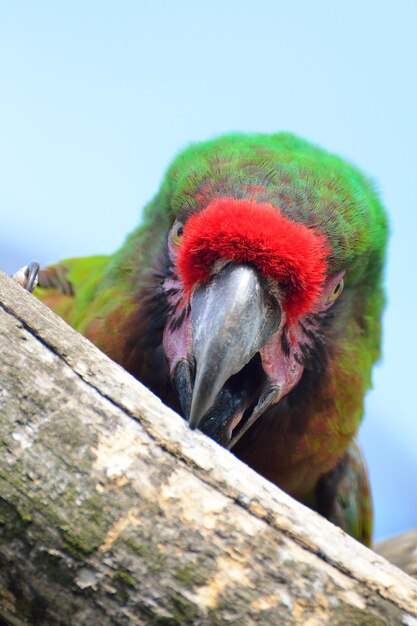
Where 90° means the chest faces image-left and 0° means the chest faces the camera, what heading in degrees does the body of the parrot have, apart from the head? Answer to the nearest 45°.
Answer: approximately 0°
